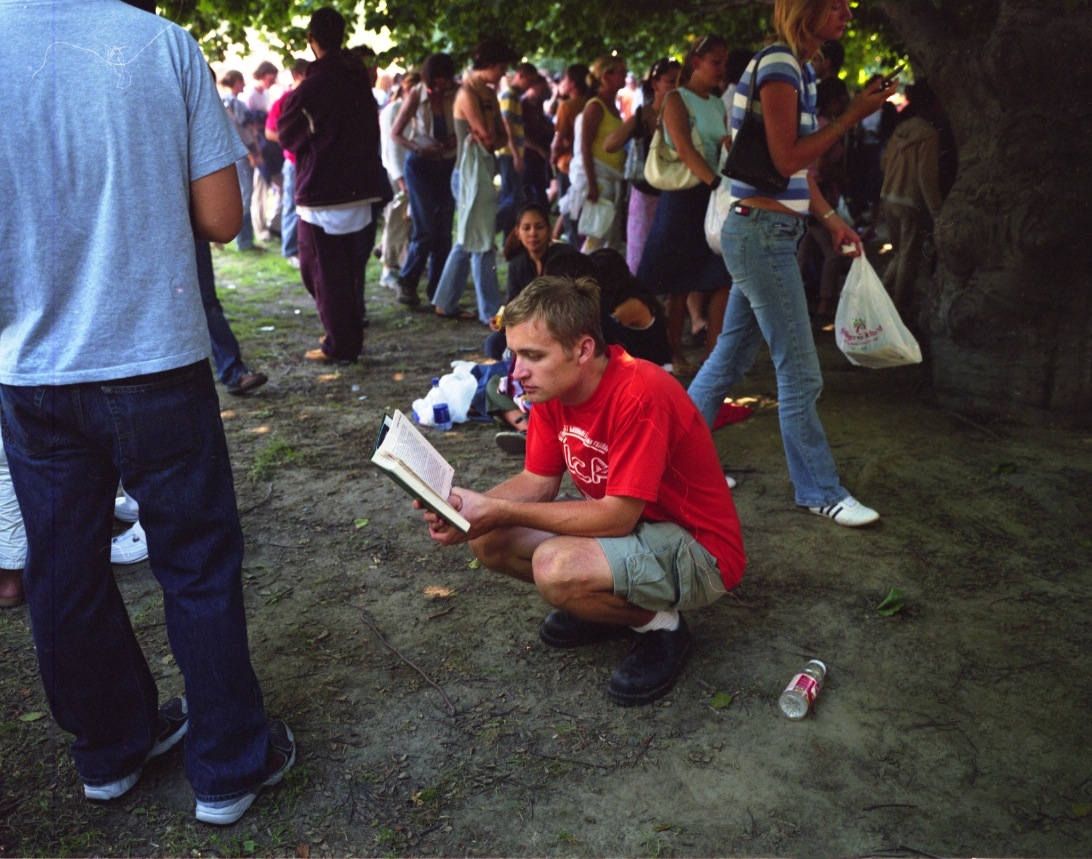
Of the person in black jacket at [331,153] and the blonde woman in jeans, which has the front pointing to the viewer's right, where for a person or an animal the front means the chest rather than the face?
the blonde woman in jeans

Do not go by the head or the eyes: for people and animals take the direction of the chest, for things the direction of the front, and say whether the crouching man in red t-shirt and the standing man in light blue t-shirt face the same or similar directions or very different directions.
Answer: very different directions

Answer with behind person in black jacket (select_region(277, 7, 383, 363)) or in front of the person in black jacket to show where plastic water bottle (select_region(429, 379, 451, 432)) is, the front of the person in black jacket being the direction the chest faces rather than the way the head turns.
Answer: behind

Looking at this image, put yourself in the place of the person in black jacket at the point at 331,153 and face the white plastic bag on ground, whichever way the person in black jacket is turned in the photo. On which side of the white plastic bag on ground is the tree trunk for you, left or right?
left

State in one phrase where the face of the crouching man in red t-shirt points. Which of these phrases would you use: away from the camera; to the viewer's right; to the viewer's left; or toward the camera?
to the viewer's left

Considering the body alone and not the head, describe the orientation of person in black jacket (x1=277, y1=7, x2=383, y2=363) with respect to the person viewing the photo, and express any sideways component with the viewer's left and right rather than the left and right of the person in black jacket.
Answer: facing away from the viewer and to the left of the viewer

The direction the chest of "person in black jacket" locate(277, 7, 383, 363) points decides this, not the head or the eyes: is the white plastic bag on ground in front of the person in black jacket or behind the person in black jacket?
behind

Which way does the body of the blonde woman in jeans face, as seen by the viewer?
to the viewer's right

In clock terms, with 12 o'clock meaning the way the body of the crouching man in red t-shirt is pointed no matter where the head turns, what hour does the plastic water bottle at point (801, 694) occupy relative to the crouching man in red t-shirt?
The plastic water bottle is roughly at 8 o'clock from the crouching man in red t-shirt.

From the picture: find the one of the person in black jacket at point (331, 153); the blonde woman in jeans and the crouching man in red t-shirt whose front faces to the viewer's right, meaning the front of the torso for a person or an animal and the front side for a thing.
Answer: the blonde woman in jeans

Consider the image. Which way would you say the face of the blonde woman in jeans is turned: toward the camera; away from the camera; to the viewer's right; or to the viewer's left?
to the viewer's right

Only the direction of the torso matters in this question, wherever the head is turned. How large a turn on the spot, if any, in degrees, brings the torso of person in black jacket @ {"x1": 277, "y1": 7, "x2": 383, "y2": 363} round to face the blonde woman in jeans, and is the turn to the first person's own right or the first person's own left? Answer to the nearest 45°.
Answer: approximately 180°

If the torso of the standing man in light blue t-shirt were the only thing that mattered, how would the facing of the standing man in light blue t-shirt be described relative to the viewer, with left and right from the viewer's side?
facing away from the viewer and to the right of the viewer

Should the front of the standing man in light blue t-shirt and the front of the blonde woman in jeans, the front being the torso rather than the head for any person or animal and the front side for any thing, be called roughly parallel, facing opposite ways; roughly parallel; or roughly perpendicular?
roughly perpendicular
